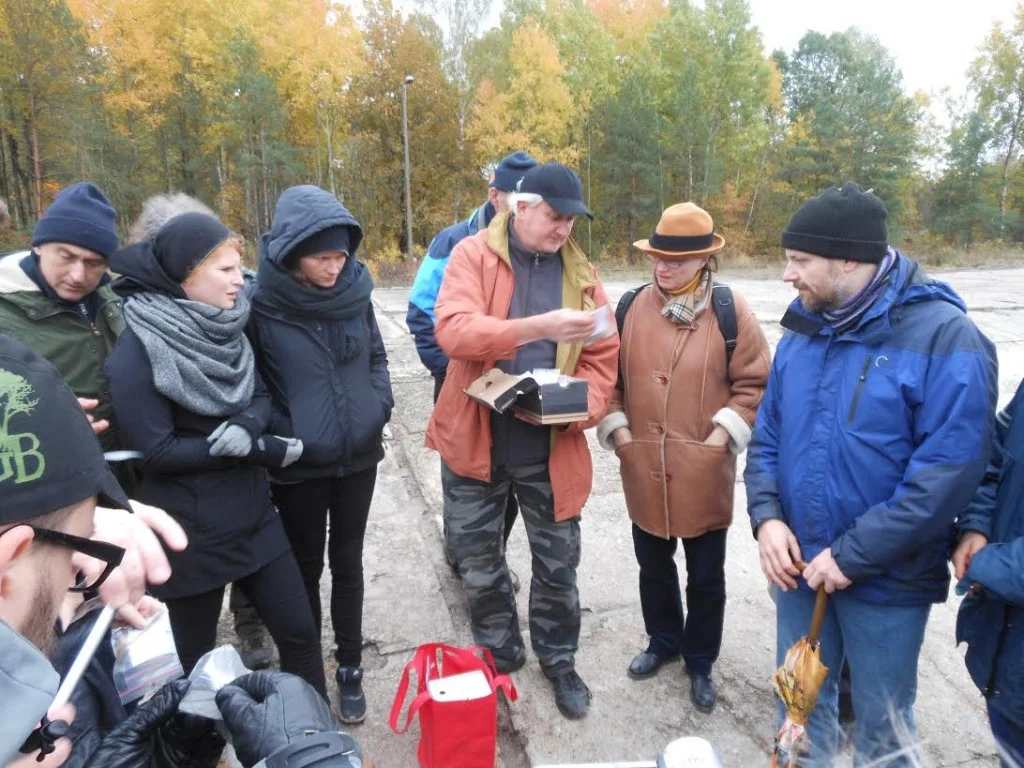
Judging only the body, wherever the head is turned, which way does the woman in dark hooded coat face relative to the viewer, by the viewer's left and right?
facing the viewer and to the right of the viewer

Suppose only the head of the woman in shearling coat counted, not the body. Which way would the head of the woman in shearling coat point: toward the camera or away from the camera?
toward the camera

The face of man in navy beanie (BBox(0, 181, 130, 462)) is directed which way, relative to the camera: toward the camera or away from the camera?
toward the camera

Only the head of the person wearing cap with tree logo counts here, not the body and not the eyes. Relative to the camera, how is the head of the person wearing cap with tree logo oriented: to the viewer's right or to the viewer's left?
to the viewer's right

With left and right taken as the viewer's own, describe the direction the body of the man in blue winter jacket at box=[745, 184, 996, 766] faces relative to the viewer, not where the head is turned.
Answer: facing the viewer and to the left of the viewer

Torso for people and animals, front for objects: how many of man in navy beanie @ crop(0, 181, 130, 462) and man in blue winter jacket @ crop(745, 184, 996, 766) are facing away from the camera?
0

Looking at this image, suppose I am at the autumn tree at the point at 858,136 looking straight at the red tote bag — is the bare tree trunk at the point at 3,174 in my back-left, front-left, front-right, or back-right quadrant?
front-right

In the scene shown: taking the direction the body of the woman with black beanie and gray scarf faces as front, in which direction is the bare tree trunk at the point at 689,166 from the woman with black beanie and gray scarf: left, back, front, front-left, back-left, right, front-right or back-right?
left

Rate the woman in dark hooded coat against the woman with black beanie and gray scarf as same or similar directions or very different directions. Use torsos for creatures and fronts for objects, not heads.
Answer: same or similar directions

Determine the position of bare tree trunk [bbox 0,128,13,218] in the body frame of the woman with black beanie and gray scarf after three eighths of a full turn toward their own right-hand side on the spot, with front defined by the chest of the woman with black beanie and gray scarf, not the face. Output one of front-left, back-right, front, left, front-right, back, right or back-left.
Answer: right

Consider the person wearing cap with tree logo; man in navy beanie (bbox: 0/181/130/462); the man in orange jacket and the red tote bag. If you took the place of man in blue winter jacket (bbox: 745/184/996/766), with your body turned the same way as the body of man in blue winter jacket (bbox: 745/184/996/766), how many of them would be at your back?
0

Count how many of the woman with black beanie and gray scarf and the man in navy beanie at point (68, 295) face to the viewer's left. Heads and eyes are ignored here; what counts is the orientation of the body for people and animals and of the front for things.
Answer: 0

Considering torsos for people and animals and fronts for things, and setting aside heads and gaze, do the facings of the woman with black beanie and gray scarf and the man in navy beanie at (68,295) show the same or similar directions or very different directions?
same or similar directions

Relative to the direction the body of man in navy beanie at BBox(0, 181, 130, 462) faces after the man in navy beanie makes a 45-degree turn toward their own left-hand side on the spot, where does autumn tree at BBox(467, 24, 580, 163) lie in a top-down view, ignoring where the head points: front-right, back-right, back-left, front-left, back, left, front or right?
front-left

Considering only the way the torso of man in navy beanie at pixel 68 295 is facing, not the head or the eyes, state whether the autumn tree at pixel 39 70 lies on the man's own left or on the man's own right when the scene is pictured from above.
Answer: on the man's own left

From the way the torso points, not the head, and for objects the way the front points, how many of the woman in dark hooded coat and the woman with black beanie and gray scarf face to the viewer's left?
0
